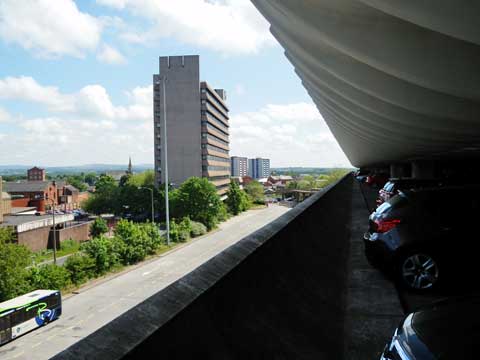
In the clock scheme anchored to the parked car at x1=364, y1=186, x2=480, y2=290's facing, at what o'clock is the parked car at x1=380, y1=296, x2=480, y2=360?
the parked car at x1=380, y1=296, x2=480, y2=360 is roughly at 3 o'clock from the parked car at x1=364, y1=186, x2=480, y2=290.

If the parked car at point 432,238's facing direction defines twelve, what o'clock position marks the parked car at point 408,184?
the parked car at point 408,184 is roughly at 9 o'clock from the parked car at point 432,238.

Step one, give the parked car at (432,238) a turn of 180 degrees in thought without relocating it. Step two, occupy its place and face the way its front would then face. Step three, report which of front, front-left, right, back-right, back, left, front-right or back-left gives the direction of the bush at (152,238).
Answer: front-right

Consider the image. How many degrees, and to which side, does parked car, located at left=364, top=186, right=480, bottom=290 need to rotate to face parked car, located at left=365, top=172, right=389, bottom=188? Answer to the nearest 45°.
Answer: approximately 90° to its left

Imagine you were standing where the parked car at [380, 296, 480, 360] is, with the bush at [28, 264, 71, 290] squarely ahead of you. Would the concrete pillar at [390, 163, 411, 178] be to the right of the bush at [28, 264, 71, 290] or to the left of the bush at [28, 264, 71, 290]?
right

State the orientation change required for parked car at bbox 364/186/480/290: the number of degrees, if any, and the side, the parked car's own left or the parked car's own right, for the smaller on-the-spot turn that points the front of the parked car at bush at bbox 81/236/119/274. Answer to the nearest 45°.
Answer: approximately 135° to the parked car's own left

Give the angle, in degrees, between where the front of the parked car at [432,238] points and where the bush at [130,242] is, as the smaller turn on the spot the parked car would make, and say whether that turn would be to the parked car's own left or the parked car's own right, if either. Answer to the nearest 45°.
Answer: approximately 135° to the parked car's own left

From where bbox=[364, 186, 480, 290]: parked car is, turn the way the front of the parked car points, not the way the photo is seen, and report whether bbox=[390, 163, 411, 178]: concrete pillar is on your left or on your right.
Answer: on your left

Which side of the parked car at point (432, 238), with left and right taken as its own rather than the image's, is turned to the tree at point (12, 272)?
back

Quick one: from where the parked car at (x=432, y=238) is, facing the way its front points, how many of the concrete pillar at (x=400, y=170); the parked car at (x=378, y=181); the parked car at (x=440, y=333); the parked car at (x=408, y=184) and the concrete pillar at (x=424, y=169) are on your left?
4

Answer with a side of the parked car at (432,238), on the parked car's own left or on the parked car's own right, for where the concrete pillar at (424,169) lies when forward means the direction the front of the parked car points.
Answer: on the parked car's own left

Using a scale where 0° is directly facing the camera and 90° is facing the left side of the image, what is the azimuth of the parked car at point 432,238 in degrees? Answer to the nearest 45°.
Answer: approximately 270°

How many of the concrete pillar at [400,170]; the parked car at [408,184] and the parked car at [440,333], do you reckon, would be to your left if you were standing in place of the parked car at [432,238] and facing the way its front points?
2

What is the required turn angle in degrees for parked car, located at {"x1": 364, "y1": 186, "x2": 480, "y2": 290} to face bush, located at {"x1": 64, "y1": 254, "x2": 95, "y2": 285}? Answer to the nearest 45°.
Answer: approximately 135° to its left
